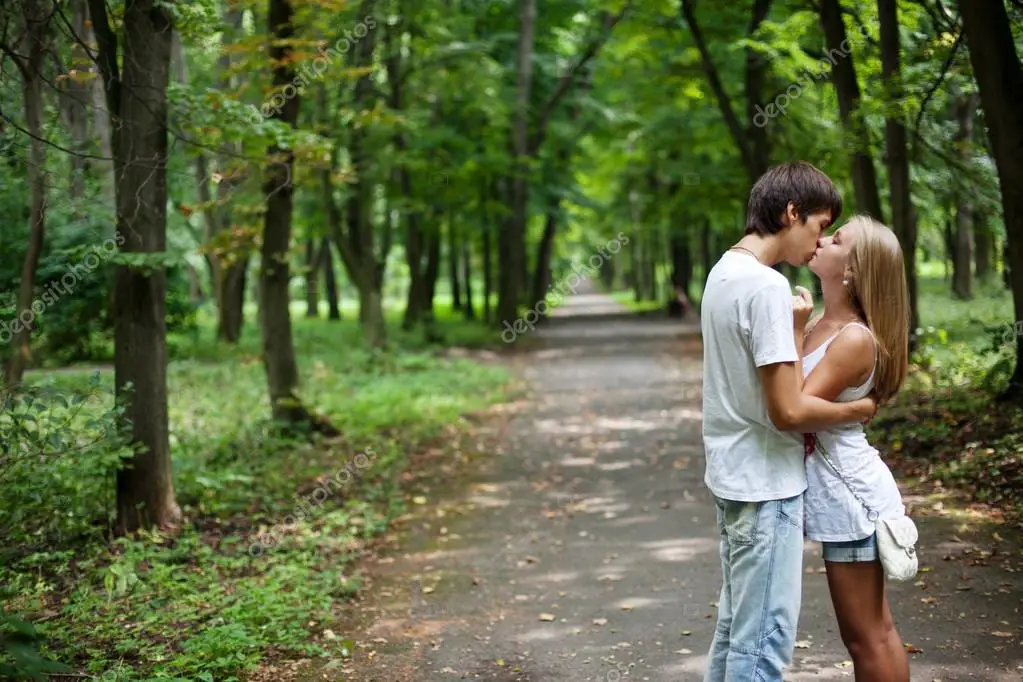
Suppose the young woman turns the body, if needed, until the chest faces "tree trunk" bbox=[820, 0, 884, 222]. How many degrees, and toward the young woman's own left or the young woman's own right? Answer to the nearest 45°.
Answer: approximately 90° to the young woman's own right

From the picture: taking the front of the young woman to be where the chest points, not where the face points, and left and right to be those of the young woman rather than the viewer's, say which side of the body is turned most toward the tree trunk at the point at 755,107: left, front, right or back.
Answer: right

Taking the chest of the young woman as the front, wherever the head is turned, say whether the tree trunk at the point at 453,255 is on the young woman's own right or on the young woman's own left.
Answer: on the young woman's own right

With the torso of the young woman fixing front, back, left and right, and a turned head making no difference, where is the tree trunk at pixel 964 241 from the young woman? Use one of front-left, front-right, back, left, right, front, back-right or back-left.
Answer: right

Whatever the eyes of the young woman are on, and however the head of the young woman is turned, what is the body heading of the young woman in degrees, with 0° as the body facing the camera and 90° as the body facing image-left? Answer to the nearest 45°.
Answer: approximately 90°

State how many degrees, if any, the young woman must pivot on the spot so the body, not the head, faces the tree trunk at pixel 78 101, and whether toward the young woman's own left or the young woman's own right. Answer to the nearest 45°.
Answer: approximately 45° to the young woman's own right

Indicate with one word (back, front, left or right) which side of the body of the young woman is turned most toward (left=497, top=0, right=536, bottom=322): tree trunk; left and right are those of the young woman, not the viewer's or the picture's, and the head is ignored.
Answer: right

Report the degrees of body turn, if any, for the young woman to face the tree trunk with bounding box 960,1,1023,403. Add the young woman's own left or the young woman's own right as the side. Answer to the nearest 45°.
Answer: approximately 90° to the young woman's own right

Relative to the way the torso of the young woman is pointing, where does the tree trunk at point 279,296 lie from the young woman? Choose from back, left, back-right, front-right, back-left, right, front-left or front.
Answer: front-right

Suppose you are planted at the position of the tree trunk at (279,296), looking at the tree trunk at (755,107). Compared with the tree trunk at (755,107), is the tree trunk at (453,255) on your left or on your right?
left

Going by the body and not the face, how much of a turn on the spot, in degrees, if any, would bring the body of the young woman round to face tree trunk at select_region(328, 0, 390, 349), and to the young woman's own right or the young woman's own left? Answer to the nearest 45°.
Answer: approximately 45° to the young woman's own right

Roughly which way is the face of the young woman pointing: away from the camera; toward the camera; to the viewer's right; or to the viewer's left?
to the viewer's left

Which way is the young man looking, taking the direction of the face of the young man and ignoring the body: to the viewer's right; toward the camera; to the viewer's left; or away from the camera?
to the viewer's right
